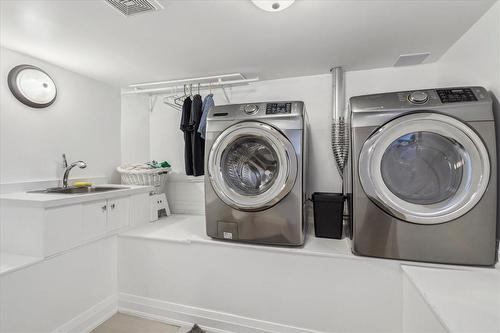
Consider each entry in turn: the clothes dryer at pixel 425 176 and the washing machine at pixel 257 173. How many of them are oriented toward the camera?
2

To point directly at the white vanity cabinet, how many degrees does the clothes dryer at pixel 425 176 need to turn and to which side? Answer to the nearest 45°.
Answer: approximately 45° to its right

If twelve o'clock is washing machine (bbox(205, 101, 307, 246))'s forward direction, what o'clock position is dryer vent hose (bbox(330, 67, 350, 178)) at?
The dryer vent hose is roughly at 8 o'clock from the washing machine.

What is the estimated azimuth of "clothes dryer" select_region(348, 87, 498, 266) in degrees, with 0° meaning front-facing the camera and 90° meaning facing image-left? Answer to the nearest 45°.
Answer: approximately 0°

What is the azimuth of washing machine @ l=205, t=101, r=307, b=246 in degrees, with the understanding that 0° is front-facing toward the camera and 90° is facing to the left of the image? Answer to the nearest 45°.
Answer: approximately 0°

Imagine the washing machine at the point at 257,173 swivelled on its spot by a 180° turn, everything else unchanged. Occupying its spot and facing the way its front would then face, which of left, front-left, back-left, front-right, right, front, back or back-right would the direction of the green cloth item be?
front-left

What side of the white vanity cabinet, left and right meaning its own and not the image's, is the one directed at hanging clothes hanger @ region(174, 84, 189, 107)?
left

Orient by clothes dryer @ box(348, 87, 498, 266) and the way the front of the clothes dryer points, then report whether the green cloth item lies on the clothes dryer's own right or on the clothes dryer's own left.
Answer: on the clothes dryer's own right

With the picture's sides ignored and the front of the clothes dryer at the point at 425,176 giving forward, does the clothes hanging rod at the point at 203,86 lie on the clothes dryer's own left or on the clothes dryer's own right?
on the clothes dryer's own right

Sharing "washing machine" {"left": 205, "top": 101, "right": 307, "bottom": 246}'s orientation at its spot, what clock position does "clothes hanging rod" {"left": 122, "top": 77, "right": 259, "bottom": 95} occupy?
The clothes hanging rod is roughly at 5 o'clock from the washing machine.

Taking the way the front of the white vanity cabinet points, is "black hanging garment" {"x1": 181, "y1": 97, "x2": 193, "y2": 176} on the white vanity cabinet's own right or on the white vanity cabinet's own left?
on the white vanity cabinet's own left

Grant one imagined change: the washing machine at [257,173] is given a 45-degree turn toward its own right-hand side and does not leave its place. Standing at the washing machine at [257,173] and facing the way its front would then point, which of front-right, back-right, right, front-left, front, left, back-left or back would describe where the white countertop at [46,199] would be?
front-right

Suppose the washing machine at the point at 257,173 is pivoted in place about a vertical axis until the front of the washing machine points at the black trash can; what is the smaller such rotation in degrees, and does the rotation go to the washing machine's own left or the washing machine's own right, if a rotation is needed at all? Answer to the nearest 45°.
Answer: approximately 90° to the washing machine's own left
